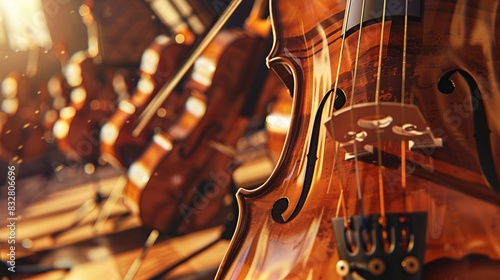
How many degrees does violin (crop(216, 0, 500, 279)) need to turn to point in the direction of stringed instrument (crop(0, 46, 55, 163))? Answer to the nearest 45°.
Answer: approximately 135° to its right

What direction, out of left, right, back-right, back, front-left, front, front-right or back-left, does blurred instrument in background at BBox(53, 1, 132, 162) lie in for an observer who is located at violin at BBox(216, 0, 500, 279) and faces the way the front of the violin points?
back-right

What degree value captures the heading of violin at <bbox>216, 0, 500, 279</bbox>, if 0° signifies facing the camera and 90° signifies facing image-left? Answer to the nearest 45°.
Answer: approximately 0°

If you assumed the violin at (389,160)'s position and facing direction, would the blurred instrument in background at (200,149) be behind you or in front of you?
behind
